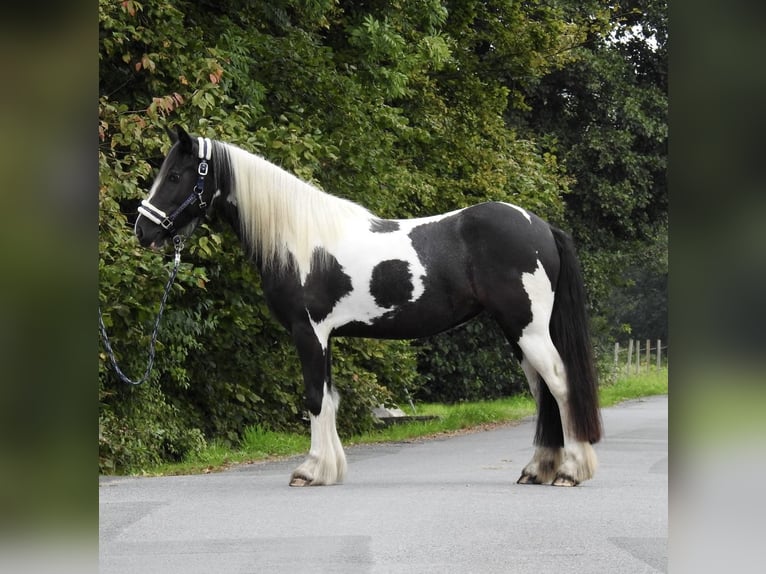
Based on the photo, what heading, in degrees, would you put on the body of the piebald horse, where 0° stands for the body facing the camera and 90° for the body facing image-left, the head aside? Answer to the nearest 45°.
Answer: approximately 90°
